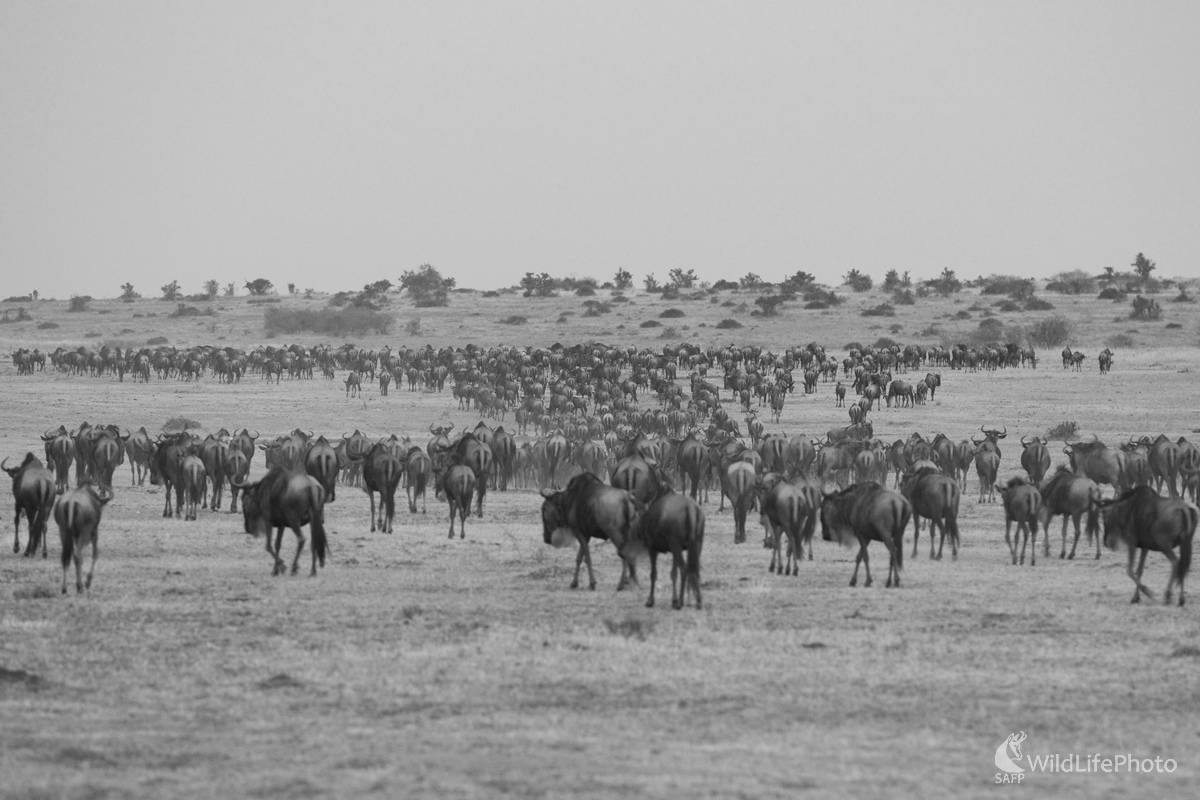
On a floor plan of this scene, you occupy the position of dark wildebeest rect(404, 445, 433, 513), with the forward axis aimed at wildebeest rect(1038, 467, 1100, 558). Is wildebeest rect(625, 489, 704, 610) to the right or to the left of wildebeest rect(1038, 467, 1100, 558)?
right

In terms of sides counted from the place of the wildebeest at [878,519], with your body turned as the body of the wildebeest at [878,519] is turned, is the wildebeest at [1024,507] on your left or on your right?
on your right

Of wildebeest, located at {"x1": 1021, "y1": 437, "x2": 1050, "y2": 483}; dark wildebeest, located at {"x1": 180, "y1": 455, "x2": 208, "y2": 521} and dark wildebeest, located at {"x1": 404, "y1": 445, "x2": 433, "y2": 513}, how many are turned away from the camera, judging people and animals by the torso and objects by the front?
3

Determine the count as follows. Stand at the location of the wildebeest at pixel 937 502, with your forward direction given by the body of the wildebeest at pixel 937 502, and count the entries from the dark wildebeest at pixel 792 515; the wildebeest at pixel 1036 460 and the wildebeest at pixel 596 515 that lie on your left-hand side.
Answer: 2

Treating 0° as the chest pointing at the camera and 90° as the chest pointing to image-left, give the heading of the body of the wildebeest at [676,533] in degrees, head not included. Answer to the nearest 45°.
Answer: approximately 135°

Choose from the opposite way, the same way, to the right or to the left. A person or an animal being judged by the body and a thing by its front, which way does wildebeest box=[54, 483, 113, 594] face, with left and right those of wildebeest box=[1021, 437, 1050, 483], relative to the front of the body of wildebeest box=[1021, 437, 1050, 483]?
the same way

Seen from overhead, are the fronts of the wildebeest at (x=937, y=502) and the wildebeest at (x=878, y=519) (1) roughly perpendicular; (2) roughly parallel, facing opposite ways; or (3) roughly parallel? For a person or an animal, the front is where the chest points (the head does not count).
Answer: roughly parallel

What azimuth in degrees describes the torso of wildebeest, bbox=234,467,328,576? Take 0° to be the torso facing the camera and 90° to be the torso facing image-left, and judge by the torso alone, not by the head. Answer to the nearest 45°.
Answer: approximately 135°

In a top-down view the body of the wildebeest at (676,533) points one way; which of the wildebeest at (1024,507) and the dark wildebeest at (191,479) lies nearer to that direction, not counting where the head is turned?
the dark wildebeest

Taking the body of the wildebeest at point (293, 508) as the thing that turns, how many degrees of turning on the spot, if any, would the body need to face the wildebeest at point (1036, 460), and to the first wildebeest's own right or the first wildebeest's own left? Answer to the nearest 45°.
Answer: approximately 90° to the first wildebeest's own right

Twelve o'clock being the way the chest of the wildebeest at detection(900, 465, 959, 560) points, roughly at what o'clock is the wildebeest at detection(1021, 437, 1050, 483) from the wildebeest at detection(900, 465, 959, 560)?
the wildebeest at detection(1021, 437, 1050, 483) is roughly at 2 o'clock from the wildebeest at detection(900, 465, 959, 560).

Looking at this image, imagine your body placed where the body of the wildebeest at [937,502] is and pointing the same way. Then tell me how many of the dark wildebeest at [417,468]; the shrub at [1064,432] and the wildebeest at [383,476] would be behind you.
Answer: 0

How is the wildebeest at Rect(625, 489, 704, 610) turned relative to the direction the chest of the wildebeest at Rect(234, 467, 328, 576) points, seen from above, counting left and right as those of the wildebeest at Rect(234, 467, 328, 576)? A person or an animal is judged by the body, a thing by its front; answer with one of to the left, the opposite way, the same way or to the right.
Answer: the same way

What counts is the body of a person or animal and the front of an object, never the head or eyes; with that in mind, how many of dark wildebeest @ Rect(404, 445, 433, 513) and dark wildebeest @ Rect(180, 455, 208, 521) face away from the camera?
2

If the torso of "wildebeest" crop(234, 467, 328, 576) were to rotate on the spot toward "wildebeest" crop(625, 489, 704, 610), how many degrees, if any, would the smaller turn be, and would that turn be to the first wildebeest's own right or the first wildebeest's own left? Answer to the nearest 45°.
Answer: approximately 180°

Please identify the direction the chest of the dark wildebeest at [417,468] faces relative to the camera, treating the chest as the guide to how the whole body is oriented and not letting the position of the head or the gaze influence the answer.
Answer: away from the camera

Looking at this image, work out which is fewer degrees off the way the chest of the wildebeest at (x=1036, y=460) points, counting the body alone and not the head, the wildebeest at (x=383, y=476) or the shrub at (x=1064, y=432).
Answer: the shrub

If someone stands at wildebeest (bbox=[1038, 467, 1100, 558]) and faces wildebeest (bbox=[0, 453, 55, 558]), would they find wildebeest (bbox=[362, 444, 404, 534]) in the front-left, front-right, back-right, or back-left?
front-right
